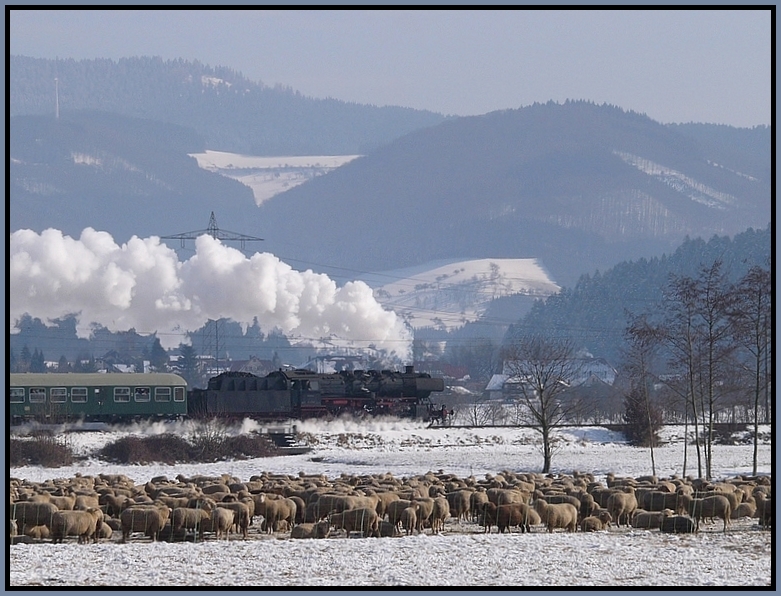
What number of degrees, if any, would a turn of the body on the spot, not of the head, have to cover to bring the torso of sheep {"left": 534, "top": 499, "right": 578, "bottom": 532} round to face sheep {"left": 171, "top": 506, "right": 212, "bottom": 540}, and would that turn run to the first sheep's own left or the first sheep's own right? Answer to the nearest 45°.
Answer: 0° — it already faces it
